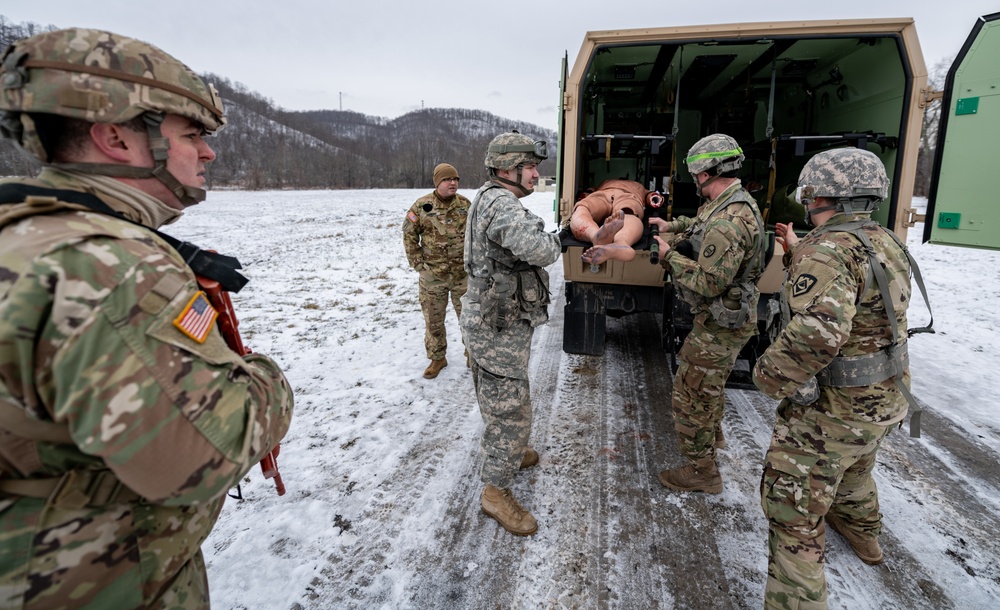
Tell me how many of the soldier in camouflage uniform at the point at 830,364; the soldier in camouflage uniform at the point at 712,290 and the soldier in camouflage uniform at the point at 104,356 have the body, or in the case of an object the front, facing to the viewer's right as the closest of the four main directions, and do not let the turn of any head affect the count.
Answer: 1

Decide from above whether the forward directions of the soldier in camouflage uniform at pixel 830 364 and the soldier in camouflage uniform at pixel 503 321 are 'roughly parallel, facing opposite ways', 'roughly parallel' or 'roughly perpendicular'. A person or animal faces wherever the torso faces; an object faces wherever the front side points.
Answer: roughly perpendicular

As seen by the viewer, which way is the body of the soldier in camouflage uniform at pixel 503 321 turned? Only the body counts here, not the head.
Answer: to the viewer's right

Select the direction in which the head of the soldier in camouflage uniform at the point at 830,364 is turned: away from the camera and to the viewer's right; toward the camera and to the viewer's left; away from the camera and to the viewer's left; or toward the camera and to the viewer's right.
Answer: away from the camera and to the viewer's left

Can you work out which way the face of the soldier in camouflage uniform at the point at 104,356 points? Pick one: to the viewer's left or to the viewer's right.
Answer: to the viewer's right

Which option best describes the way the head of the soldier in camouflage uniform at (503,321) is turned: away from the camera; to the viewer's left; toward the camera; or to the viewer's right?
to the viewer's right

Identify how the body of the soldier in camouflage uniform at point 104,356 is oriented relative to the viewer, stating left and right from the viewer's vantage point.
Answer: facing to the right of the viewer

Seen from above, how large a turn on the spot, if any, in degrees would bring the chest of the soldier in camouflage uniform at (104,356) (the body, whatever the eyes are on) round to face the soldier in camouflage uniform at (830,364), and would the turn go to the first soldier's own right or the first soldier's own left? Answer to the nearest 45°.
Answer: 0° — they already face them

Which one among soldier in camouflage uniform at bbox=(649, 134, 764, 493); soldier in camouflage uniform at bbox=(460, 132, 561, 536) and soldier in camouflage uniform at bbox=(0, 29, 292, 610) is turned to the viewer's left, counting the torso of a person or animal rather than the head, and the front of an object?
soldier in camouflage uniform at bbox=(649, 134, 764, 493)

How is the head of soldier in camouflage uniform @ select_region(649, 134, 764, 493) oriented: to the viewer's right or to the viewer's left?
to the viewer's left

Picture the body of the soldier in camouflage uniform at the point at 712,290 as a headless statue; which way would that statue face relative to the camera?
to the viewer's left

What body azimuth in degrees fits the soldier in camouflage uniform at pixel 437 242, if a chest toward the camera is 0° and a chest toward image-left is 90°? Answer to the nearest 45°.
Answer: approximately 315°

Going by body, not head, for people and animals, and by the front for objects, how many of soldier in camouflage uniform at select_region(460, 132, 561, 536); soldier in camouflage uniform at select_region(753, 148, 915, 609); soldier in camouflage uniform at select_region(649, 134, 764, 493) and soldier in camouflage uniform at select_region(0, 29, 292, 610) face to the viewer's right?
2

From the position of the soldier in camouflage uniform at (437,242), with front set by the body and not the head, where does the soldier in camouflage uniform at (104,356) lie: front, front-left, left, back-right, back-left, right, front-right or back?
front-right

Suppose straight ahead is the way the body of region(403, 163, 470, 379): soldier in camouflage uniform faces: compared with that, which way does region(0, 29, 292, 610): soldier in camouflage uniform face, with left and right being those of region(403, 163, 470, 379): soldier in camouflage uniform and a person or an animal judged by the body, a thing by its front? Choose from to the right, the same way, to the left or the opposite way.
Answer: to the left
